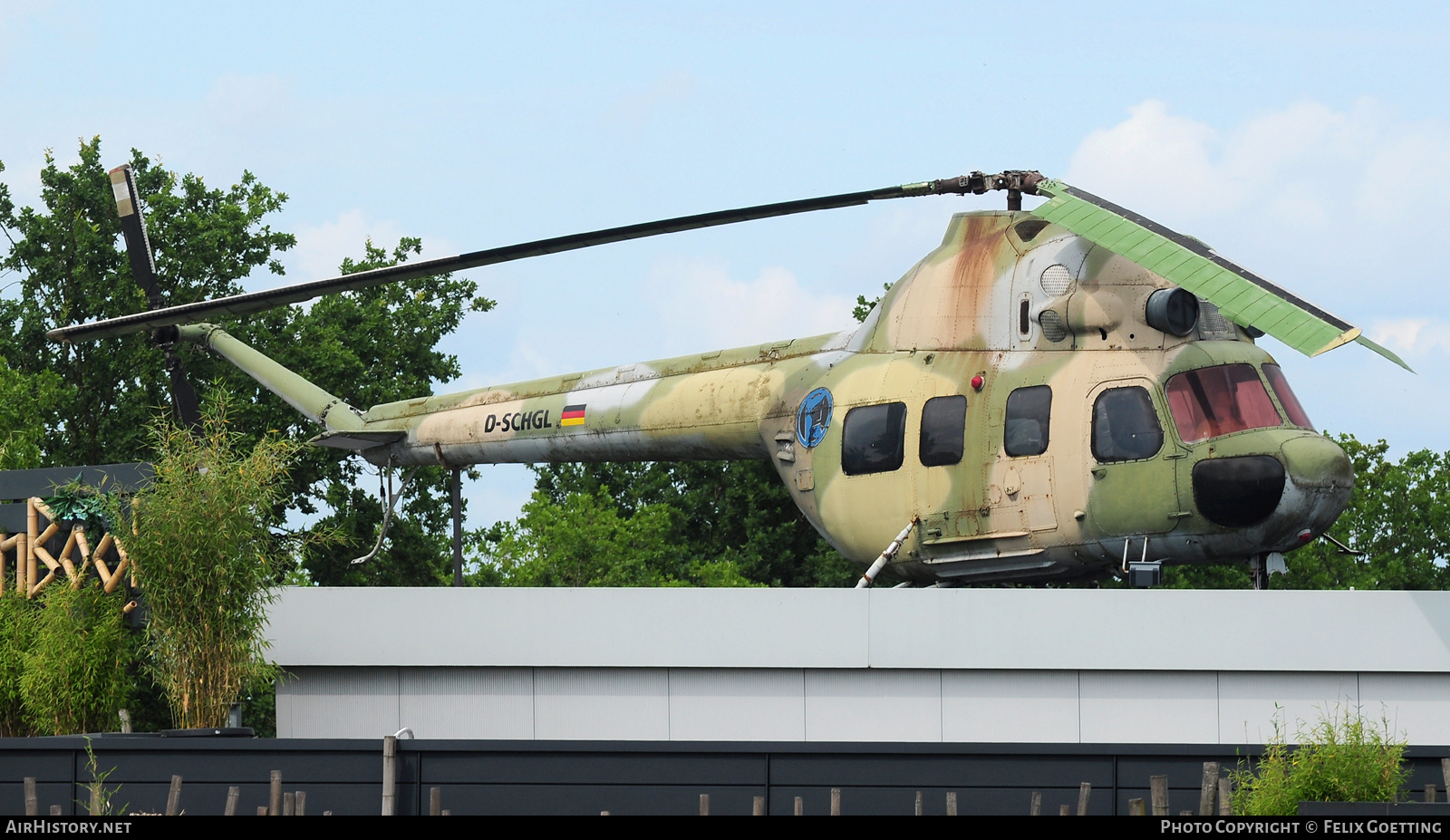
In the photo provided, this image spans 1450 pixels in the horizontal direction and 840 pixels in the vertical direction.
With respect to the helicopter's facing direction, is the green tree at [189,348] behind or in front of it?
behind

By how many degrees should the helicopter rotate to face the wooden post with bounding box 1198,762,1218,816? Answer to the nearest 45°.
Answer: approximately 45° to its right

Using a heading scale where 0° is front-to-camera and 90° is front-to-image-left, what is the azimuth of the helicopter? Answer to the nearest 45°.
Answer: approximately 315°

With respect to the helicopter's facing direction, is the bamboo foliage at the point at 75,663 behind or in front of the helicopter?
behind

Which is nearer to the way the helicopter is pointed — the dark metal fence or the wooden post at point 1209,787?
the wooden post

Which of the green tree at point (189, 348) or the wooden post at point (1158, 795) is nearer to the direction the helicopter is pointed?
the wooden post

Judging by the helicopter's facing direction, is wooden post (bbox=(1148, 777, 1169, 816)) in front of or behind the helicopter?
in front

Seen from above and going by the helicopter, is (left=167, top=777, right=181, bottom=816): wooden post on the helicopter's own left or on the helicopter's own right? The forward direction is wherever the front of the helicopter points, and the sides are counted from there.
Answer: on the helicopter's own right

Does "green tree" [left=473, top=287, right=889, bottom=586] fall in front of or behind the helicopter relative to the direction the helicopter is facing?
behind

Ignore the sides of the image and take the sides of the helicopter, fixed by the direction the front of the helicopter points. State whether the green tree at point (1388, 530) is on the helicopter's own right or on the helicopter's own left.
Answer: on the helicopter's own left

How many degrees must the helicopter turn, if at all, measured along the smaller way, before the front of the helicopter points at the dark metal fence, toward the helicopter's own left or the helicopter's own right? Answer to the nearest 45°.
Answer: approximately 90° to the helicopter's own right
